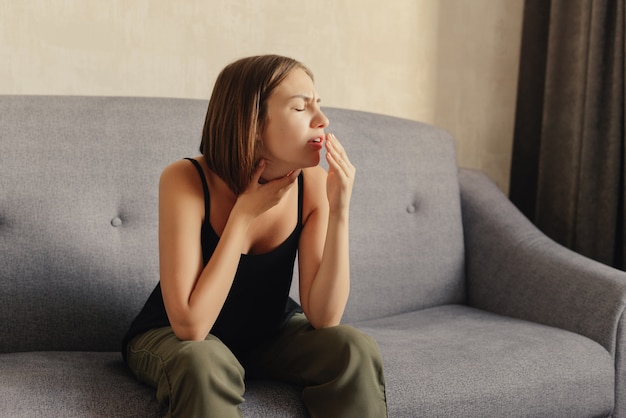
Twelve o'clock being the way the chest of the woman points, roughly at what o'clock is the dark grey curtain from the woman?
The dark grey curtain is roughly at 9 o'clock from the woman.

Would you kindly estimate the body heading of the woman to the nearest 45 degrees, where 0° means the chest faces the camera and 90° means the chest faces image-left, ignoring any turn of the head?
approximately 315°
